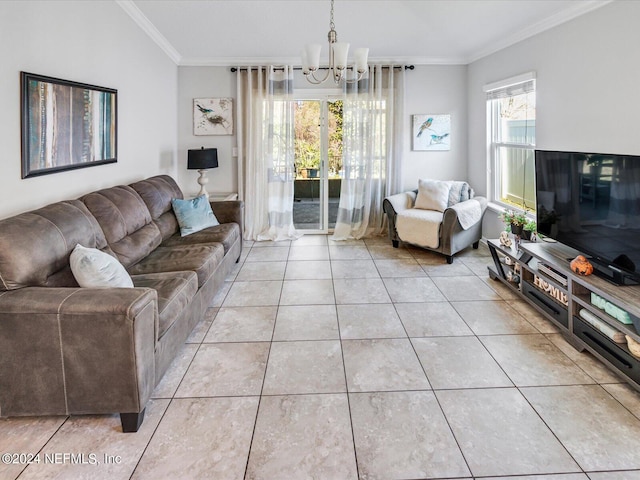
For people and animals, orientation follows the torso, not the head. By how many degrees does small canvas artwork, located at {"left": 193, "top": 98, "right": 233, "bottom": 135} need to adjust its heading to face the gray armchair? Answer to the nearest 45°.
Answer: approximately 45° to its left

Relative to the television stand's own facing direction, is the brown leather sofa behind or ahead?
ahead

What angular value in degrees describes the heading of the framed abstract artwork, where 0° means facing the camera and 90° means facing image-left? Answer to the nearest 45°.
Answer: approximately 315°

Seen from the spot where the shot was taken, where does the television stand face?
facing the viewer and to the left of the viewer

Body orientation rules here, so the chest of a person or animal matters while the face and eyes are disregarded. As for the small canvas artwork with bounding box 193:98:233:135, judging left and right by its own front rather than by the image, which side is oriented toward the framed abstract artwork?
front

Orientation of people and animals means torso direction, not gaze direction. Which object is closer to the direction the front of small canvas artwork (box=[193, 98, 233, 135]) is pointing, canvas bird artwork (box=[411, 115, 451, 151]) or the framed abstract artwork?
the framed abstract artwork

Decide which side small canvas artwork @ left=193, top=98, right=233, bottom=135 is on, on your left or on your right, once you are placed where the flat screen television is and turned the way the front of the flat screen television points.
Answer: on your right

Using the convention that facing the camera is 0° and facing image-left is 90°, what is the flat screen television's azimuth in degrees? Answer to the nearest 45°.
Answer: approximately 45°

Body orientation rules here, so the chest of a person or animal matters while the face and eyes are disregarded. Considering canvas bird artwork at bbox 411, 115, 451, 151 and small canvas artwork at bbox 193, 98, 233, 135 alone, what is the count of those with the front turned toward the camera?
2

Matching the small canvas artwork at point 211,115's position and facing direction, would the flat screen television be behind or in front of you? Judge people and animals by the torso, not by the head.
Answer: in front
